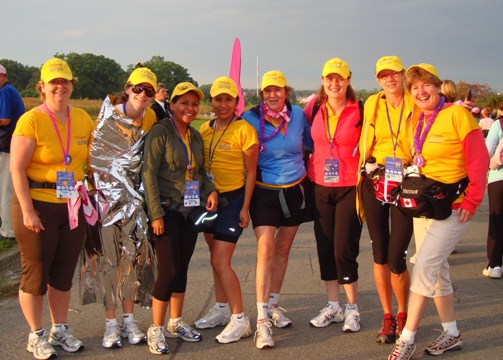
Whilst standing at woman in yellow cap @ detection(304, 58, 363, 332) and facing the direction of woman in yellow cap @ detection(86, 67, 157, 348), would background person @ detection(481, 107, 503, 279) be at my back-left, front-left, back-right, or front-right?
back-right

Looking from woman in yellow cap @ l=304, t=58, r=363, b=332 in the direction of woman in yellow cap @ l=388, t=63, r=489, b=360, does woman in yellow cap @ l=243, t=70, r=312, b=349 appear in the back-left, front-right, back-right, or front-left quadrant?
back-right

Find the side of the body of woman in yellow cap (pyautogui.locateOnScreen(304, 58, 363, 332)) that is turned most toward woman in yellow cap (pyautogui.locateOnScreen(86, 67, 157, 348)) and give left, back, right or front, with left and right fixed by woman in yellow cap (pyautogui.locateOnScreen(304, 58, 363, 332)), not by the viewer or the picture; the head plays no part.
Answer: right

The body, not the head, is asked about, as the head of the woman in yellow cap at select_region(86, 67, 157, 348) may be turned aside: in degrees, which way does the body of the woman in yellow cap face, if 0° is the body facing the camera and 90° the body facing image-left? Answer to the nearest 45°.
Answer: approximately 0°
